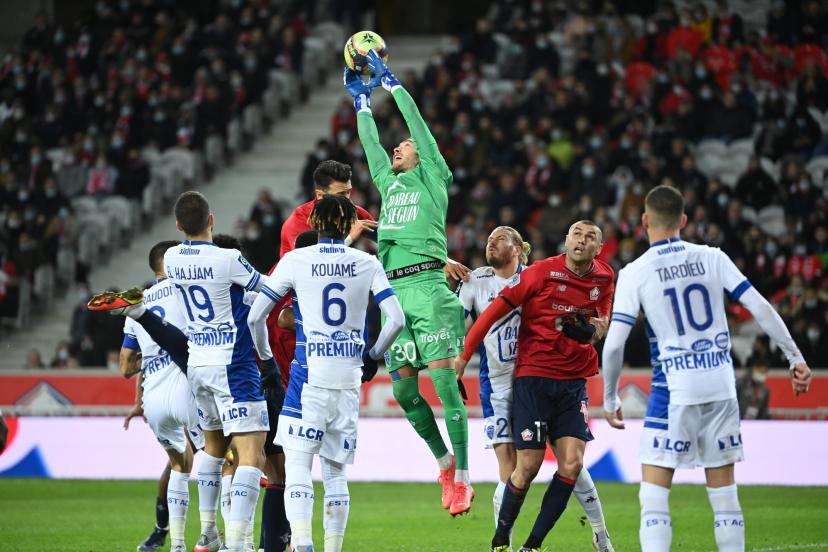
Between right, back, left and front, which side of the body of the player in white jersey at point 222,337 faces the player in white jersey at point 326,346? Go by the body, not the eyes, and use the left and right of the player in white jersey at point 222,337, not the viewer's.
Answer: right

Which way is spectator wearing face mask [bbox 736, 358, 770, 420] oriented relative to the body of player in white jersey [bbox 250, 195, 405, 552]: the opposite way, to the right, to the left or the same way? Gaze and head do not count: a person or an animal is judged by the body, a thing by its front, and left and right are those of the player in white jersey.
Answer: the opposite way

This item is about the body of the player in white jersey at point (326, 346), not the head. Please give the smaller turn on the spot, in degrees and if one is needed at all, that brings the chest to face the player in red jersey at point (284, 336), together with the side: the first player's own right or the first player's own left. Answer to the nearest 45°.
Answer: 0° — they already face them

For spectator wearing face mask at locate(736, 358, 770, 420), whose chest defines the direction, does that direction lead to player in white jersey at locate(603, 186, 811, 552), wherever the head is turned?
yes

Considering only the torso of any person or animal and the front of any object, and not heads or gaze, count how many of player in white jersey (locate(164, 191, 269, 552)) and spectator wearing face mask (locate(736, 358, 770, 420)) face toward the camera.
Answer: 1

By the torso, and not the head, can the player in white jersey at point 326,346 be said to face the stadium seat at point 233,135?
yes

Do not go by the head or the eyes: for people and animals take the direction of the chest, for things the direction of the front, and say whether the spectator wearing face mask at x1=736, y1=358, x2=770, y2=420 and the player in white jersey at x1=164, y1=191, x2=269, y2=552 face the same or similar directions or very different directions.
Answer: very different directions

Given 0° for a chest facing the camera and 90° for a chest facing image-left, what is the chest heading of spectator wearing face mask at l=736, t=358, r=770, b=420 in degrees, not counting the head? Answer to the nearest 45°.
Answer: approximately 0°

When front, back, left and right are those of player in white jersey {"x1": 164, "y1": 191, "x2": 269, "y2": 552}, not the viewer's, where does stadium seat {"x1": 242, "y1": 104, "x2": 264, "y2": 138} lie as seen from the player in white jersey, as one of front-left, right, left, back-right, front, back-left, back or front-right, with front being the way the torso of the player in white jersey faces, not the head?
front-left

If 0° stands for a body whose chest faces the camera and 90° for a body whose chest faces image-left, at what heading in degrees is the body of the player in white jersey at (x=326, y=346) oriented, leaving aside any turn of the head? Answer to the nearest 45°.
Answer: approximately 180°

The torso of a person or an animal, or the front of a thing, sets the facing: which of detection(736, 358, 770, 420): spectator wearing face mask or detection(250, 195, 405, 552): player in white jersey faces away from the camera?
the player in white jersey

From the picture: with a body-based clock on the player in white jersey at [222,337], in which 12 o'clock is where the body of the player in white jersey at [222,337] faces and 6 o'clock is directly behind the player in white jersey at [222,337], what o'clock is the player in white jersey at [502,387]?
the player in white jersey at [502,387] is roughly at 1 o'clock from the player in white jersey at [222,337].

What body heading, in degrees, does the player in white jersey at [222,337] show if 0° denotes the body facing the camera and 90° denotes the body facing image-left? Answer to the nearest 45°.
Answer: approximately 225°

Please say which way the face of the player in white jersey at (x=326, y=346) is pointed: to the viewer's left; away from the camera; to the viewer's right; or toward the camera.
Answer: away from the camera
